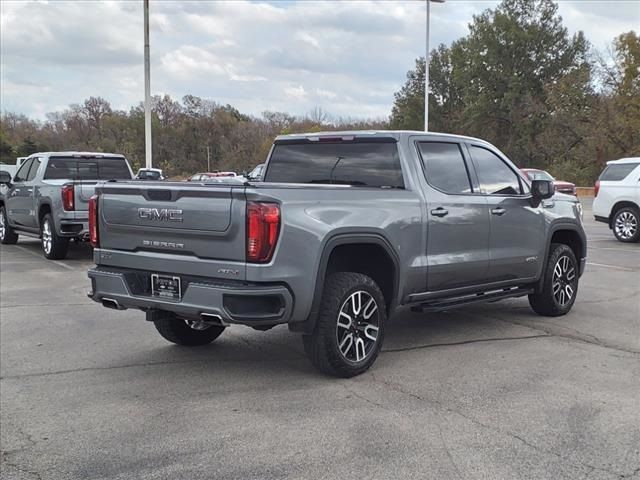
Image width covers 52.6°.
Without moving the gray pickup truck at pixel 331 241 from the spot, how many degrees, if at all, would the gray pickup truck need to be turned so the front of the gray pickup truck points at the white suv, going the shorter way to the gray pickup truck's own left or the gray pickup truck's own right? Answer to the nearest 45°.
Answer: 0° — it already faces it

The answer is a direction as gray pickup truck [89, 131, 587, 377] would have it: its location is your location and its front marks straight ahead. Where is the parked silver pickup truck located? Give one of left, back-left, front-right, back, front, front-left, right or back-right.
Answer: left

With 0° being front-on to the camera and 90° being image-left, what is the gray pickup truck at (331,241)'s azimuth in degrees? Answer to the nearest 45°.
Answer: approximately 225°

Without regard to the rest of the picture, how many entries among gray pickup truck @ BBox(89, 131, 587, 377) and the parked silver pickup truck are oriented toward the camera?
0

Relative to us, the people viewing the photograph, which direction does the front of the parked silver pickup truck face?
facing away from the viewer and to the left of the viewer

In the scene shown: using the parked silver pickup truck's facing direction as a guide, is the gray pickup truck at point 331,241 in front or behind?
behind

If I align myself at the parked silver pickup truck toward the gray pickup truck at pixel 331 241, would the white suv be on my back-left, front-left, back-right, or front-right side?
front-left

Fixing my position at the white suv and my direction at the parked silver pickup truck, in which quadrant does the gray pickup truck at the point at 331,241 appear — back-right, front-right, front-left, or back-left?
front-left
